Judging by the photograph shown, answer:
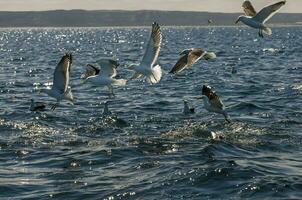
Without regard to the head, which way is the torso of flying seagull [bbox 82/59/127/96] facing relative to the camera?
to the viewer's left

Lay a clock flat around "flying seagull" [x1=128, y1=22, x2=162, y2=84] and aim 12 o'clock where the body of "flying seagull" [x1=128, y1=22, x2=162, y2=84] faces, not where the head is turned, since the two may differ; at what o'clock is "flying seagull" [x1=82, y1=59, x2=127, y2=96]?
"flying seagull" [x1=82, y1=59, x2=127, y2=96] is roughly at 1 o'clock from "flying seagull" [x1=128, y1=22, x2=162, y2=84].

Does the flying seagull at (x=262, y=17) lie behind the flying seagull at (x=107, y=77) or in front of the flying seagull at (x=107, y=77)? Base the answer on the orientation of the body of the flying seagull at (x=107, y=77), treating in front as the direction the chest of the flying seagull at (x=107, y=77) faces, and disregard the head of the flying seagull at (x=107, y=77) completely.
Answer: behind
